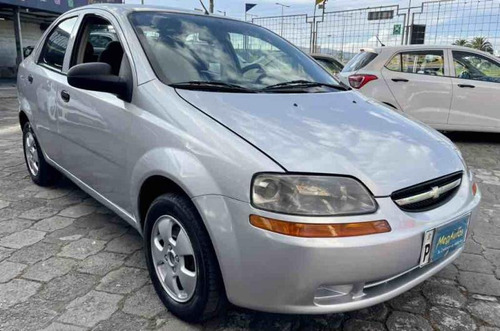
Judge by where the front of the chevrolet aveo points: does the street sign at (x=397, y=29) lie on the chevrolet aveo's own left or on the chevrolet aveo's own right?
on the chevrolet aveo's own left

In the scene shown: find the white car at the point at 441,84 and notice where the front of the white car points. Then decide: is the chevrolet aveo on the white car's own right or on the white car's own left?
on the white car's own right

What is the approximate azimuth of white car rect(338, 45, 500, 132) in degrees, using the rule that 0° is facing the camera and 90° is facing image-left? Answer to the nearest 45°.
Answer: approximately 270°

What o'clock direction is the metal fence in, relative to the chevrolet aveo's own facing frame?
The metal fence is roughly at 8 o'clock from the chevrolet aveo.

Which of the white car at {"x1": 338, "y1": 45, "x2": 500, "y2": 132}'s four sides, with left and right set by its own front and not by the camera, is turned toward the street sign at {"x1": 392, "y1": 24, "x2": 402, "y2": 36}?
left

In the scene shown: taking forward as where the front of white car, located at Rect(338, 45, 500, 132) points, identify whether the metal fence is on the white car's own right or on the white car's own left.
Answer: on the white car's own left

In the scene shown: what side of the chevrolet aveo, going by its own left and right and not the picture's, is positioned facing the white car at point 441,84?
left

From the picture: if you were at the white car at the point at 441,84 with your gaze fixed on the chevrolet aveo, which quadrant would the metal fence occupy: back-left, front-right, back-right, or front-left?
back-right

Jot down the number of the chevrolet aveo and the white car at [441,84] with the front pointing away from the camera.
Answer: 0

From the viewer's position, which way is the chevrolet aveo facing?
facing the viewer and to the right of the viewer
